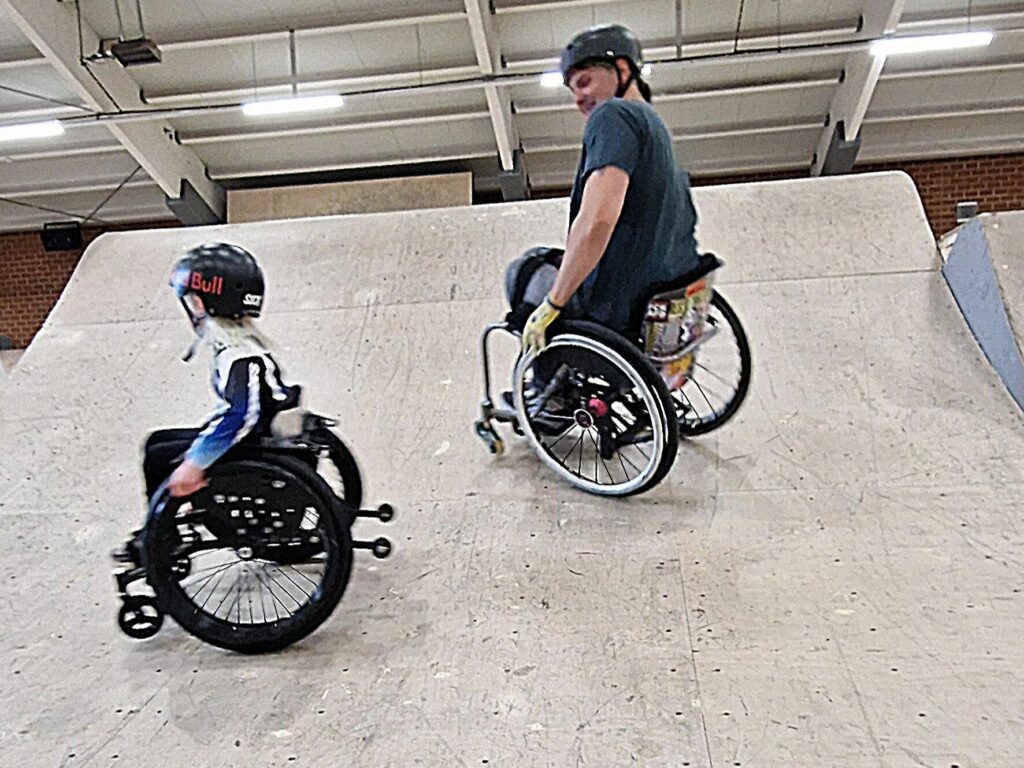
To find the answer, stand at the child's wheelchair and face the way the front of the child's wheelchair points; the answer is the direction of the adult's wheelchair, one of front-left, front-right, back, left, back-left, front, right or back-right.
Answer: back

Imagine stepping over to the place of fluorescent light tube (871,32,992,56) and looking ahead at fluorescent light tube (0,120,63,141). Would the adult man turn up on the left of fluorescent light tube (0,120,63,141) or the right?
left

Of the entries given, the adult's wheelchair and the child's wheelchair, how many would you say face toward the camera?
0

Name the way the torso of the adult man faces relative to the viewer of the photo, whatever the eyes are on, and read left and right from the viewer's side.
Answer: facing away from the viewer and to the left of the viewer

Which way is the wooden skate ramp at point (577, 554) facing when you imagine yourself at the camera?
facing the viewer

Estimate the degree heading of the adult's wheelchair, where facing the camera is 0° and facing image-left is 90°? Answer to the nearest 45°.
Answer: approximately 135°

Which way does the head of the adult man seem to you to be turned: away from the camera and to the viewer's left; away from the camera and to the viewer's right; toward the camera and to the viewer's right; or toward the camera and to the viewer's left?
toward the camera and to the viewer's left

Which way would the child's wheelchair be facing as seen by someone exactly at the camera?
facing to the left of the viewer
